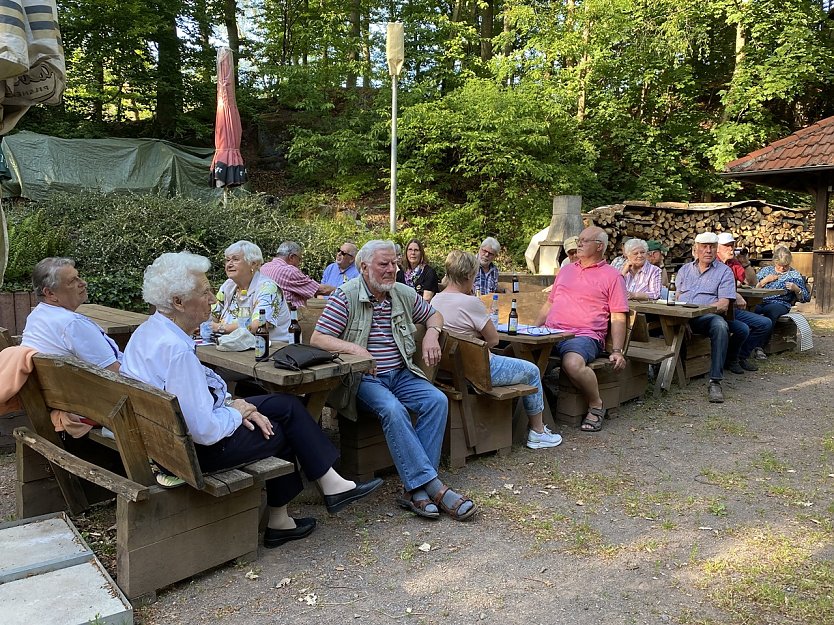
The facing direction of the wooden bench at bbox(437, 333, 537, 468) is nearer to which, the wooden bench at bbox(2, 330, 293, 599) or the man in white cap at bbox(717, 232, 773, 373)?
the man in white cap

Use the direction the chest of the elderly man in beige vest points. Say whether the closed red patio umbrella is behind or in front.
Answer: behind

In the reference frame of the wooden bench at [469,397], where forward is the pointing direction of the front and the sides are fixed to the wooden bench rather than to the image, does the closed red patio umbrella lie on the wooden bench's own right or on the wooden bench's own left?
on the wooden bench's own left

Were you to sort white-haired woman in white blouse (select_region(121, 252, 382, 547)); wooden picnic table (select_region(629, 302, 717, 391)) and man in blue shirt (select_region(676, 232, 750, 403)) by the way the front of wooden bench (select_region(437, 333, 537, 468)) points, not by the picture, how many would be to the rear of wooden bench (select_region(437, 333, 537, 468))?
1

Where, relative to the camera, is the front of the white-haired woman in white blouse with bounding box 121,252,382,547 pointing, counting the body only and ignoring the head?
to the viewer's right

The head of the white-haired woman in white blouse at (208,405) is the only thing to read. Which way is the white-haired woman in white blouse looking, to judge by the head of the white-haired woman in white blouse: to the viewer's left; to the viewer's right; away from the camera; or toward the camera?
to the viewer's right

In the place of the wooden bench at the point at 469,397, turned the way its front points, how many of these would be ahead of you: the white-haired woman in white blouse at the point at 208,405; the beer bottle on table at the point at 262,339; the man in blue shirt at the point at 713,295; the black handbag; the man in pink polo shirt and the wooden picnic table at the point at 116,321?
2

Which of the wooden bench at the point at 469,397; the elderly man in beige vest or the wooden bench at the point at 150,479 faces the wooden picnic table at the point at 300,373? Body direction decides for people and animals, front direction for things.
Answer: the wooden bench at the point at 150,479

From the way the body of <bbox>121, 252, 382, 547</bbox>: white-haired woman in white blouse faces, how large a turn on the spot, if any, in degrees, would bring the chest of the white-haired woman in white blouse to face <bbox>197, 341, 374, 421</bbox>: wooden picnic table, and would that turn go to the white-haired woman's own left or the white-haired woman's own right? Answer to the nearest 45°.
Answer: approximately 45° to the white-haired woman's own left

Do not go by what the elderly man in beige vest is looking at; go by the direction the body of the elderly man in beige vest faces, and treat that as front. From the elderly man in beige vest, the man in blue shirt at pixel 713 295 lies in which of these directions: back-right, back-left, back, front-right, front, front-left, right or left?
left

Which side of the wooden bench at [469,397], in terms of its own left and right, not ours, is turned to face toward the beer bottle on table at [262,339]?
back

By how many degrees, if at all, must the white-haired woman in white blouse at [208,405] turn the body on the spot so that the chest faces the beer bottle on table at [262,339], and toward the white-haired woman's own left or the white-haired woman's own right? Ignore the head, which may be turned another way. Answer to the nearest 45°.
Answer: approximately 90° to the white-haired woman's own left

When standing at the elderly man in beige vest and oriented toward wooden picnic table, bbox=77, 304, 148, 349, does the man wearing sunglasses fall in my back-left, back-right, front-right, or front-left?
front-right

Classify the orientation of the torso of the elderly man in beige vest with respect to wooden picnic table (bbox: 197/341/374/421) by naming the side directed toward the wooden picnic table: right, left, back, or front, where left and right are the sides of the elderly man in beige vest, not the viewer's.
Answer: right

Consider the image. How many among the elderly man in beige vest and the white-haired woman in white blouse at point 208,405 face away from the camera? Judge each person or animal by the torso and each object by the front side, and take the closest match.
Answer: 0

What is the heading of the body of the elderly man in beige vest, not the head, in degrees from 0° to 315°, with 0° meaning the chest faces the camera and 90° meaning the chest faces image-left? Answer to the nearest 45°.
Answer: approximately 315°
